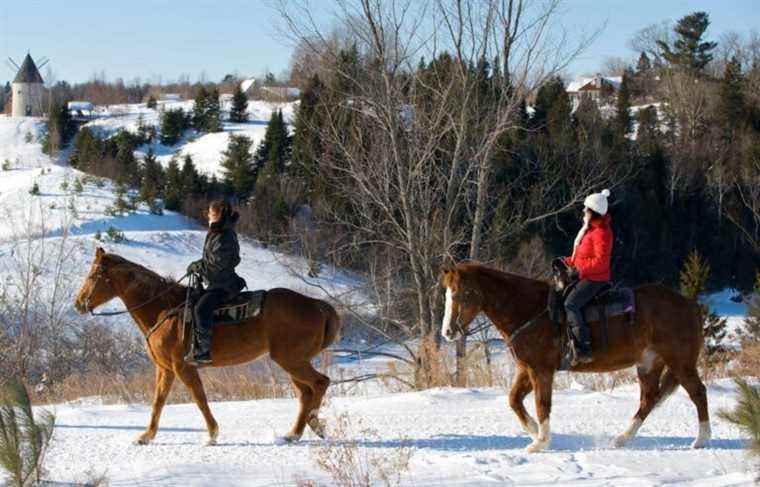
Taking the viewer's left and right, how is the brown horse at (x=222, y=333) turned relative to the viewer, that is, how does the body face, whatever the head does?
facing to the left of the viewer

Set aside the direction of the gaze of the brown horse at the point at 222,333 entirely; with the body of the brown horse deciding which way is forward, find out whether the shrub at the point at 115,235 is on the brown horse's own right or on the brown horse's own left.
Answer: on the brown horse's own right

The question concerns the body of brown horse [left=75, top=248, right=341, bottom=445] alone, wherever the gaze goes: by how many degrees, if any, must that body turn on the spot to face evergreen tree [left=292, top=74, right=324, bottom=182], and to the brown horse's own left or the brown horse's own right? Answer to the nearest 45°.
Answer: approximately 90° to the brown horse's own right

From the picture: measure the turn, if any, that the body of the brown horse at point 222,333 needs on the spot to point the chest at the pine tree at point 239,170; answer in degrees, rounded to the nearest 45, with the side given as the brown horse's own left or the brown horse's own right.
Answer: approximately 90° to the brown horse's own right

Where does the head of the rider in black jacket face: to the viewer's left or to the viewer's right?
to the viewer's left

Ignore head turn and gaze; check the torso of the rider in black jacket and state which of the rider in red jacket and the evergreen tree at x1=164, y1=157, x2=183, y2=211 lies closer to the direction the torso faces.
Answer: the evergreen tree

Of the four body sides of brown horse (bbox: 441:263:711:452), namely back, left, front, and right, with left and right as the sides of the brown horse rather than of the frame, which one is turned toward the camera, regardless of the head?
left

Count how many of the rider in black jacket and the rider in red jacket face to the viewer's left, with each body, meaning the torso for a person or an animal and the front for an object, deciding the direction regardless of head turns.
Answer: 2

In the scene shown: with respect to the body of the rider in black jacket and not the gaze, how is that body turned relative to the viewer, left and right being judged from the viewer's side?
facing to the left of the viewer

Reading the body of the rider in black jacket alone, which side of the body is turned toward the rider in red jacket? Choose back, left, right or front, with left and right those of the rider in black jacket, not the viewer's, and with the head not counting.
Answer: back

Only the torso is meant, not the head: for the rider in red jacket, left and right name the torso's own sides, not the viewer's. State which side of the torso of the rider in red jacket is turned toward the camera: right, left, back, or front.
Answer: left

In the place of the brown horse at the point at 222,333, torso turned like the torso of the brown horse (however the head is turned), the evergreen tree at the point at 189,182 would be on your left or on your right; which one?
on your right
